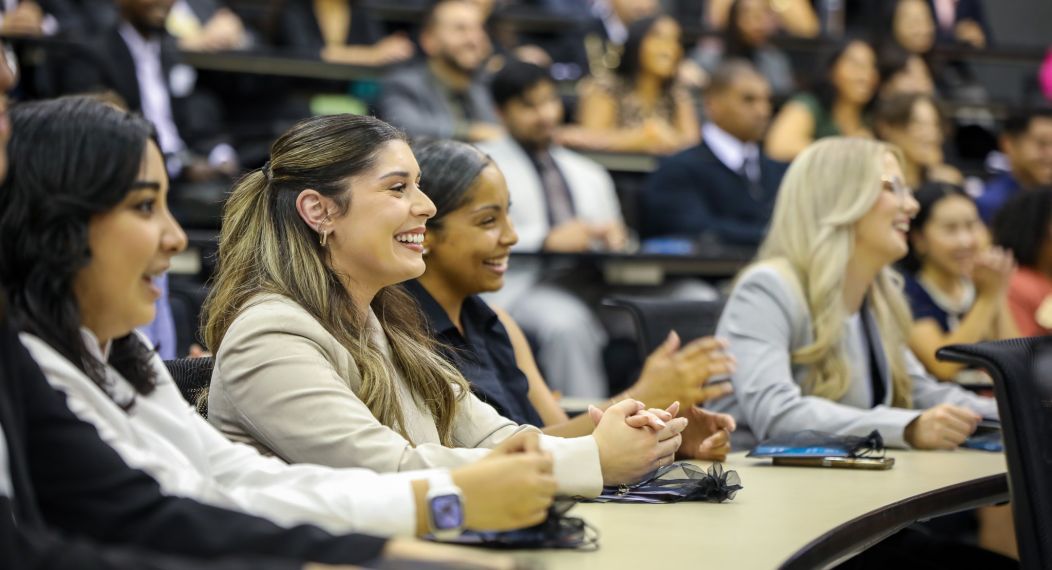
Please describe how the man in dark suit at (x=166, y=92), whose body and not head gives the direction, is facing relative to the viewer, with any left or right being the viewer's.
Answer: facing the viewer and to the right of the viewer

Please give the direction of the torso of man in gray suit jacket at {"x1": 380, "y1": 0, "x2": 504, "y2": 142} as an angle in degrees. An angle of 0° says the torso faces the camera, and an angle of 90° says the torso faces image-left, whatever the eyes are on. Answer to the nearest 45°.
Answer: approximately 315°

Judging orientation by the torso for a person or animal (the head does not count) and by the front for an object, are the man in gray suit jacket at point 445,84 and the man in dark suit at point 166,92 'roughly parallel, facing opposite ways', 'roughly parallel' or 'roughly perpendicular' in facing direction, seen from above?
roughly parallel

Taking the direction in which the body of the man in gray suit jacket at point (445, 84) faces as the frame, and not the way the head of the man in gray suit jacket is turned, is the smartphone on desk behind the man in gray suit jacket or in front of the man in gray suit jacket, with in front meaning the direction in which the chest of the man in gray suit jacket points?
in front

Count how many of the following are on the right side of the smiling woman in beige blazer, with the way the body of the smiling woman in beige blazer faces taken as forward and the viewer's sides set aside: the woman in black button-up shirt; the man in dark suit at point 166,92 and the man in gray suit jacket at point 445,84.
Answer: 0

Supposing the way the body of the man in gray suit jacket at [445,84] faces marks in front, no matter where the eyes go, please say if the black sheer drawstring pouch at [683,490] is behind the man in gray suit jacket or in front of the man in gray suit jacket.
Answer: in front

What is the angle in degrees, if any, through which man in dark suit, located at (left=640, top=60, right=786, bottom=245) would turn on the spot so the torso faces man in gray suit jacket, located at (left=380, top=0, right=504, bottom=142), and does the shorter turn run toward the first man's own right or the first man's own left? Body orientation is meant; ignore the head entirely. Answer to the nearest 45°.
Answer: approximately 135° to the first man's own right

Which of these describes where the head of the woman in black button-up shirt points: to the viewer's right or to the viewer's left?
to the viewer's right

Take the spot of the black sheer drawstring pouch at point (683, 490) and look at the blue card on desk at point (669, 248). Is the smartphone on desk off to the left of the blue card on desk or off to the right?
right

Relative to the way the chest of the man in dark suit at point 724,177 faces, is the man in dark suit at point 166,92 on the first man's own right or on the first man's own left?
on the first man's own right

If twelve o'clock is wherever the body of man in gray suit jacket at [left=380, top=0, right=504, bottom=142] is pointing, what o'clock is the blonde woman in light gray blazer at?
The blonde woman in light gray blazer is roughly at 1 o'clock from the man in gray suit jacket.

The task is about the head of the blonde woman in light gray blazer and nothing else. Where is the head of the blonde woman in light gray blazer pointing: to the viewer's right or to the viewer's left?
to the viewer's right

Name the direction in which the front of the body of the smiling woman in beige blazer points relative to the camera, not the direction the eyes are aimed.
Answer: to the viewer's right

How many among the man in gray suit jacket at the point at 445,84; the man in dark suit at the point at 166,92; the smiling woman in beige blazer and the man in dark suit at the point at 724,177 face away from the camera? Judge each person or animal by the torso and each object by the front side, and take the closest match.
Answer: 0

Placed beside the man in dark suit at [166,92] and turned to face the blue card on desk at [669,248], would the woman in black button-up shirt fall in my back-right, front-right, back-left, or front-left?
front-right

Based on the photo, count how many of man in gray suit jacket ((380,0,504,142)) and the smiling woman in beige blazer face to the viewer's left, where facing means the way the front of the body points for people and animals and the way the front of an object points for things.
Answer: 0

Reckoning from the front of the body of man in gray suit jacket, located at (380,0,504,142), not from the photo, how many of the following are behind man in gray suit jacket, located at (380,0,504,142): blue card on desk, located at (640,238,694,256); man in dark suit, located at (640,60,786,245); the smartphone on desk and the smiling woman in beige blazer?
0
